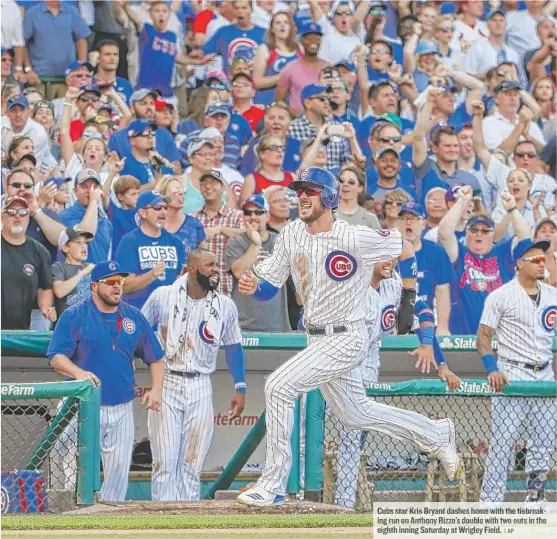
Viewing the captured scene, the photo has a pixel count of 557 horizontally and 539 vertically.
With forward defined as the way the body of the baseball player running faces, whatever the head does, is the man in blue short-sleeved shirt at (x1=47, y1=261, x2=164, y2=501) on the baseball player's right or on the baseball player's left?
on the baseball player's right

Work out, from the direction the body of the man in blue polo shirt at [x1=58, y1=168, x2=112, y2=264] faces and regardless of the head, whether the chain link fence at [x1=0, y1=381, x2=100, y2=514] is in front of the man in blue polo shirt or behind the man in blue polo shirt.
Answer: in front

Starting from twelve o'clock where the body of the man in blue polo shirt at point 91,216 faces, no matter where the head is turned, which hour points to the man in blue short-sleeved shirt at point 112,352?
the man in blue short-sleeved shirt at point 112,352 is roughly at 12 o'clock from the man in blue polo shirt at point 91,216.

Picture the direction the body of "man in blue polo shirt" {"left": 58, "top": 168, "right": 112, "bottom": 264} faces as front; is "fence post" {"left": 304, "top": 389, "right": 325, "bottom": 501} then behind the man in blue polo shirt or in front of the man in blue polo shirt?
in front

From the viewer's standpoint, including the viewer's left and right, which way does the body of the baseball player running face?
facing the viewer and to the left of the viewer

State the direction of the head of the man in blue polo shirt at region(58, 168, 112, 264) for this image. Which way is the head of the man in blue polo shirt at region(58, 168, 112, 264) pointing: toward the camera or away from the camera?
toward the camera

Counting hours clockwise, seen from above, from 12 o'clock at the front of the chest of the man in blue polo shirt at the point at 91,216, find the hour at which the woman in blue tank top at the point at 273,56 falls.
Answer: The woman in blue tank top is roughly at 7 o'clock from the man in blue polo shirt.

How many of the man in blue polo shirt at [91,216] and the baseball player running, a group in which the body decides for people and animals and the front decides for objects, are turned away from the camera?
0

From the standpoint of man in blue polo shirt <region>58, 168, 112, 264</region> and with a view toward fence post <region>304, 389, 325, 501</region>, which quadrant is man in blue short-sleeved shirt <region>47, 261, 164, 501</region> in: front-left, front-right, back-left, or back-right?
front-right

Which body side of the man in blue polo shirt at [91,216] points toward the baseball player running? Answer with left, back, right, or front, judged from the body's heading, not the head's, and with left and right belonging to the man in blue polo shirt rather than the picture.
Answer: front

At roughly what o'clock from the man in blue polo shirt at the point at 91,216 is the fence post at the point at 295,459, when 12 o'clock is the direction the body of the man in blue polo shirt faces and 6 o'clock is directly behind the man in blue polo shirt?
The fence post is roughly at 11 o'clock from the man in blue polo shirt.

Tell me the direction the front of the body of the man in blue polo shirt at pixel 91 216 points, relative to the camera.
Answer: toward the camera
